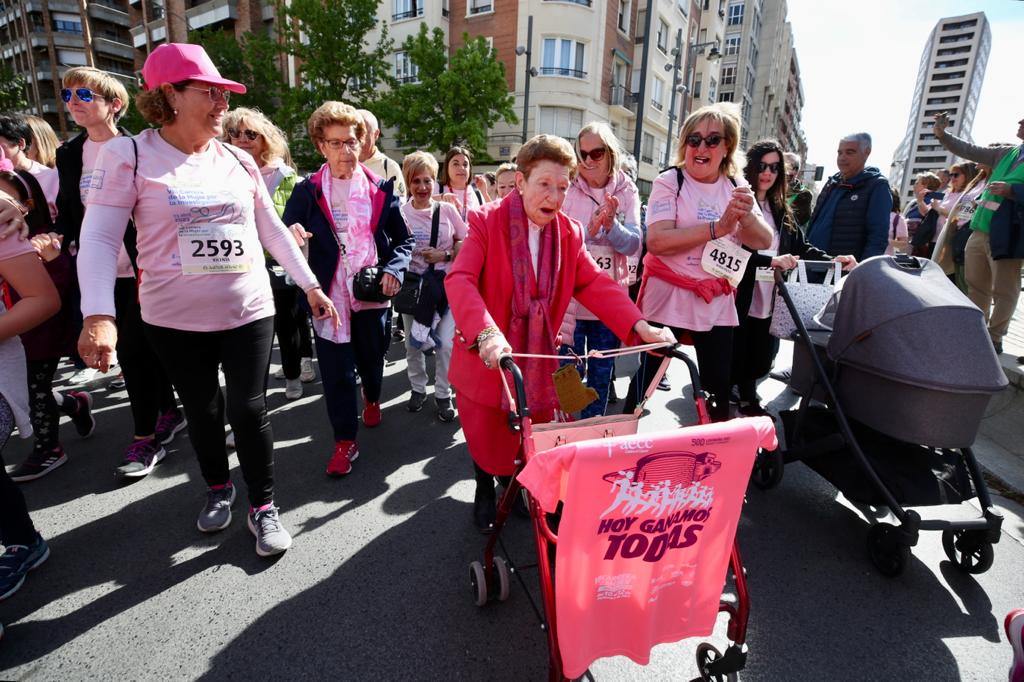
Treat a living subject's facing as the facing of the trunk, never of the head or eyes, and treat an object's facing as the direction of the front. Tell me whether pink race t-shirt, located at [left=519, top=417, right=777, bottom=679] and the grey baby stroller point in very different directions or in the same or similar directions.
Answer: same or similar directions

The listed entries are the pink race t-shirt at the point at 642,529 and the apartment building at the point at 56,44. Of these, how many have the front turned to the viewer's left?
0

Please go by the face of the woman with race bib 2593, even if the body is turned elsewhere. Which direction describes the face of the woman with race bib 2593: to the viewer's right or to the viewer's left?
to the viewer's right

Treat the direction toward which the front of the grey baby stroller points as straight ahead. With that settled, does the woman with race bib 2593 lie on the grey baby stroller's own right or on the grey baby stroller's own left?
on the grey baby stroller's own right

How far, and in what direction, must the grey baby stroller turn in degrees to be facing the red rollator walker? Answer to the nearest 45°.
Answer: approximately 90° to its right

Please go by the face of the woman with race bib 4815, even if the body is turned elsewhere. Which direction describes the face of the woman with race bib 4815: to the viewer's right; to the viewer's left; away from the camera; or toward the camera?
toward the camera

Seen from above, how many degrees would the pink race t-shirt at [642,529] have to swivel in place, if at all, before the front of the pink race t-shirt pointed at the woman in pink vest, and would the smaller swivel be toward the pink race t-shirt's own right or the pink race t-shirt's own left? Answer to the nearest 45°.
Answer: approximately 180°

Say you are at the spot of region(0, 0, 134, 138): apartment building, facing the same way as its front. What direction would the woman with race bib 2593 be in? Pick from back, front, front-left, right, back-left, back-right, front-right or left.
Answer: front-right

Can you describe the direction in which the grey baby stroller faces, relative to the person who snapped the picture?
facing the viewer and to the right of the viewer

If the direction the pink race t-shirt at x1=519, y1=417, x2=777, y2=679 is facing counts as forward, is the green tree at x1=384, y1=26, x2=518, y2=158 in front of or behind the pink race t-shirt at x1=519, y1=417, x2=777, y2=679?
behind

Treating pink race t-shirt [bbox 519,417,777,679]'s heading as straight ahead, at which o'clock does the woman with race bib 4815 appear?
The woman with race bib 4815 is roughly at 6 o'clock from the pink race t-shirt.

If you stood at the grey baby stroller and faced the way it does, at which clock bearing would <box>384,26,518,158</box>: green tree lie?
The green tree is roughly at 6 o'clock from the grey baby stroller.

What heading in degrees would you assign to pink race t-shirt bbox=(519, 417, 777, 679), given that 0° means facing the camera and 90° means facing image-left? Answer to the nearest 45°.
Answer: approximately 0°

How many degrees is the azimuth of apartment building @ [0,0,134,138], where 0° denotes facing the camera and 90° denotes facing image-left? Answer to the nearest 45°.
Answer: approximately 315°
